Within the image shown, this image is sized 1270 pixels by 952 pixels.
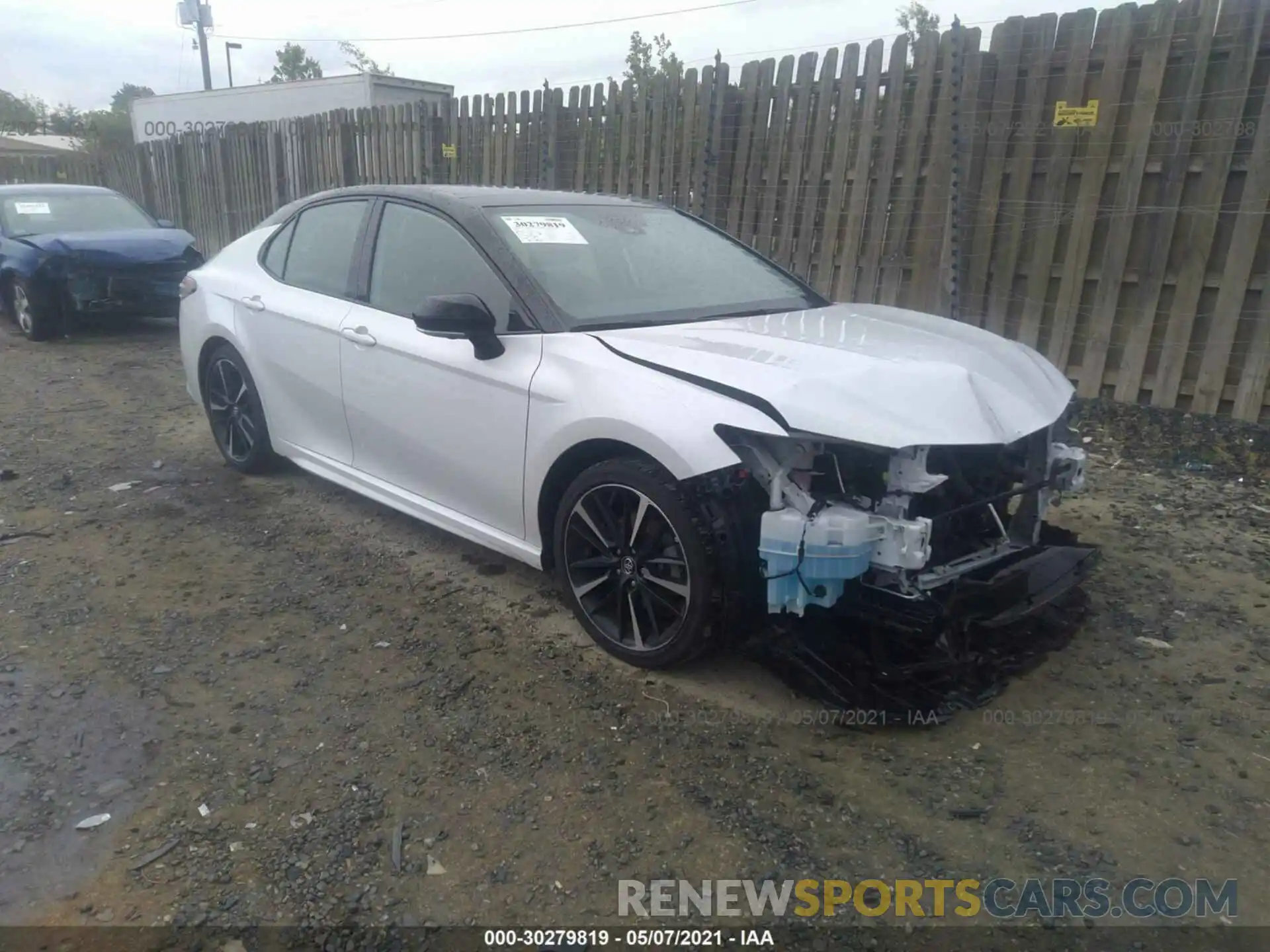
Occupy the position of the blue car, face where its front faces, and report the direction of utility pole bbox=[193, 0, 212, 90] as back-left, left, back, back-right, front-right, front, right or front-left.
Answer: back-left

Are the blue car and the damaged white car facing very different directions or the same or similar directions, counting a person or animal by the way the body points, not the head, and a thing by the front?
same or similar directions

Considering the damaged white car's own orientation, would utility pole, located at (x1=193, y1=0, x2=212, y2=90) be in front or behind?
behind

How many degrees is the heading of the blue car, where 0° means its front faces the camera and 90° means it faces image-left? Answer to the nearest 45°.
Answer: approximately 315°

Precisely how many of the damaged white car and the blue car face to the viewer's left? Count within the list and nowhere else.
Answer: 0

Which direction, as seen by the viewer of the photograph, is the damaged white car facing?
facing the viewer and to the right of the viewer

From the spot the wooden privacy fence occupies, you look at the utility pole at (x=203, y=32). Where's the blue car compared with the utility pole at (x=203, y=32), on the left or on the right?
left

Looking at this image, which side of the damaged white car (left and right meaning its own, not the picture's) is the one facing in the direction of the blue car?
back

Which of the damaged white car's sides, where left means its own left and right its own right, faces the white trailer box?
back
